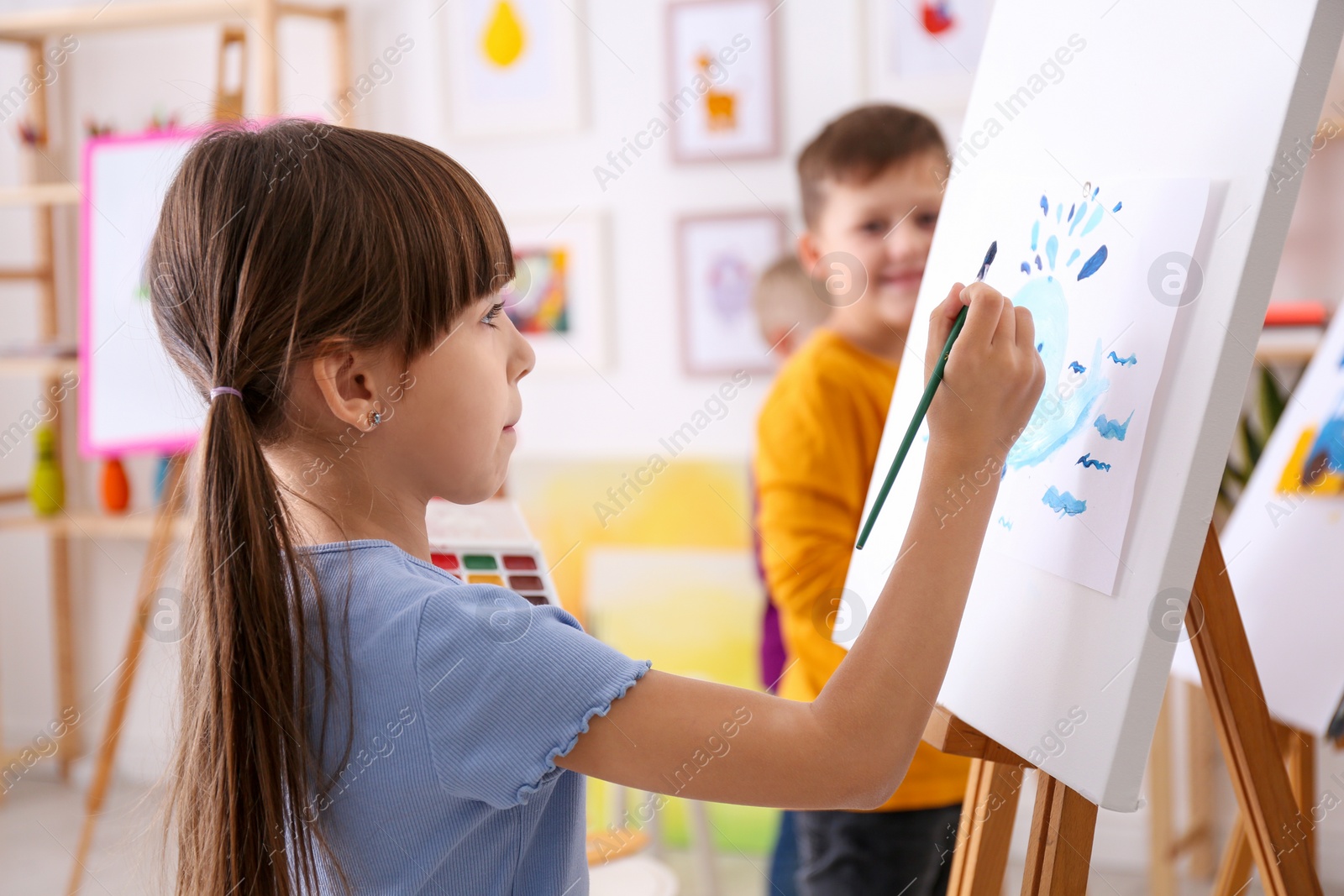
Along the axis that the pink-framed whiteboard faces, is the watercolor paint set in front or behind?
in front

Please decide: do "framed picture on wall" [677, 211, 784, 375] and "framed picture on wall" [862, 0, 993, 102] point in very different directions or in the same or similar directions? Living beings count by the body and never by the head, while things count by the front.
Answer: same or similar directions

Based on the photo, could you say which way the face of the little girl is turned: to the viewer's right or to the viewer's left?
to the viewer's right

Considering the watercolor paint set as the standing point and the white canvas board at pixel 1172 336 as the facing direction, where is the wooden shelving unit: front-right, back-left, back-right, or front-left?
back-left

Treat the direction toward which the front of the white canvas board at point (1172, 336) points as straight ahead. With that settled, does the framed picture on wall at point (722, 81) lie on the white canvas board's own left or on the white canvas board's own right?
on the white canvas board's own right

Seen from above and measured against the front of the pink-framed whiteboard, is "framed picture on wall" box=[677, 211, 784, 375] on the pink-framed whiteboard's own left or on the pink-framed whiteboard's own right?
on the pink-framed whiteboard's own left

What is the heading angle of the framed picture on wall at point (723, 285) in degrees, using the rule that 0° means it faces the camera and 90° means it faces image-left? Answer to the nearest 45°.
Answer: approximately 0°

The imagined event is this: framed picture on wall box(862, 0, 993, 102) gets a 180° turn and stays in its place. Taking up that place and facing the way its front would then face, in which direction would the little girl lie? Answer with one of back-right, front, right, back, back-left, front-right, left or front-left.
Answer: back

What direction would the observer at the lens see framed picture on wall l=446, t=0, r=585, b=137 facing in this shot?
facing the viewer

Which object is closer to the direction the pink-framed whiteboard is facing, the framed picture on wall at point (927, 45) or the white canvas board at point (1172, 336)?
the white canvas board

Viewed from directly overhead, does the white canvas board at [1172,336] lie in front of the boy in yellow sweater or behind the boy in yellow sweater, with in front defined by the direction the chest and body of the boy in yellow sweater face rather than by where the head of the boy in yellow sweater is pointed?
in front

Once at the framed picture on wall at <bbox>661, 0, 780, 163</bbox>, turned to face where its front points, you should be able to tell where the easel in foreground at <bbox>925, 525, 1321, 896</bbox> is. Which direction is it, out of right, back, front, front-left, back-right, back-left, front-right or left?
front

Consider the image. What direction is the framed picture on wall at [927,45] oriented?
toward the camera

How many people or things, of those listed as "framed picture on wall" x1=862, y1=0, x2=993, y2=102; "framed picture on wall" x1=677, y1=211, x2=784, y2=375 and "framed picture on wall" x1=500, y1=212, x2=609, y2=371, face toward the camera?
3
